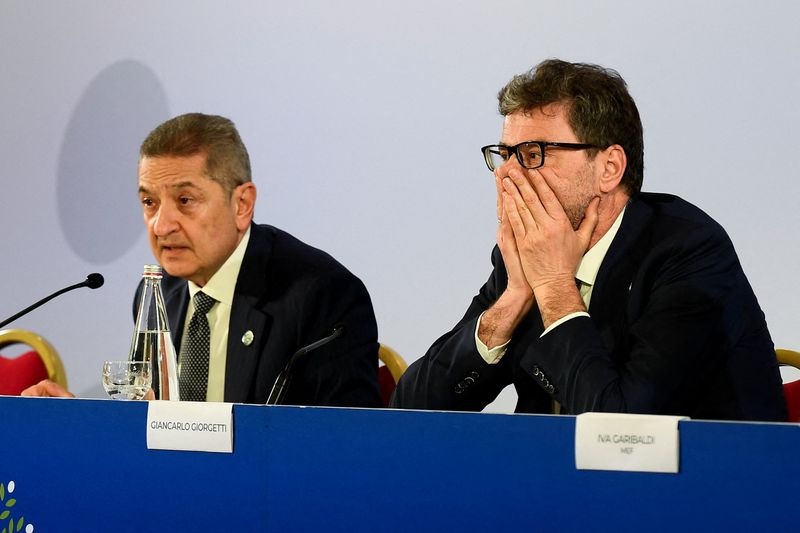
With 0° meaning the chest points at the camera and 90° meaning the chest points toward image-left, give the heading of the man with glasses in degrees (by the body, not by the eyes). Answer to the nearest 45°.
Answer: approximately 45°

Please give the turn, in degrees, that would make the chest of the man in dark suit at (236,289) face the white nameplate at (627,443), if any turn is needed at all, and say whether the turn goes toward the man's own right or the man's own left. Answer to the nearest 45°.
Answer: approximately 45° to the man's own left

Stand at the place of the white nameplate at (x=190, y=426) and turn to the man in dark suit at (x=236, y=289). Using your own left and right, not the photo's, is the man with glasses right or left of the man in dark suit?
right

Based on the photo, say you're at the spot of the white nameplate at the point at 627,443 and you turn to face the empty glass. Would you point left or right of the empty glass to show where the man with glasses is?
right

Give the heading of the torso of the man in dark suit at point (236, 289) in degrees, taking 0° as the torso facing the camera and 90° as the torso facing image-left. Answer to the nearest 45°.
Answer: approximately 45°

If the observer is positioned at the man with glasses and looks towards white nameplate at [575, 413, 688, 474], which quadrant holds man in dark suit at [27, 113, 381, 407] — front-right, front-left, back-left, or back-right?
back-right

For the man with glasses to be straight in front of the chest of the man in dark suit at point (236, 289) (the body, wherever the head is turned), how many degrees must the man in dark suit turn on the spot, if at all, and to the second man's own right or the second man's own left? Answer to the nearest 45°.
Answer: approximately 90° to the second man's own left

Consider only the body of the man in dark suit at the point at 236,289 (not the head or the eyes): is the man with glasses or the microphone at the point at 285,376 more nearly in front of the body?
the microphone

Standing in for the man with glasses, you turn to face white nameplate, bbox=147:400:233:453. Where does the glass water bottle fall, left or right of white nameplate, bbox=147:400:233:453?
right
